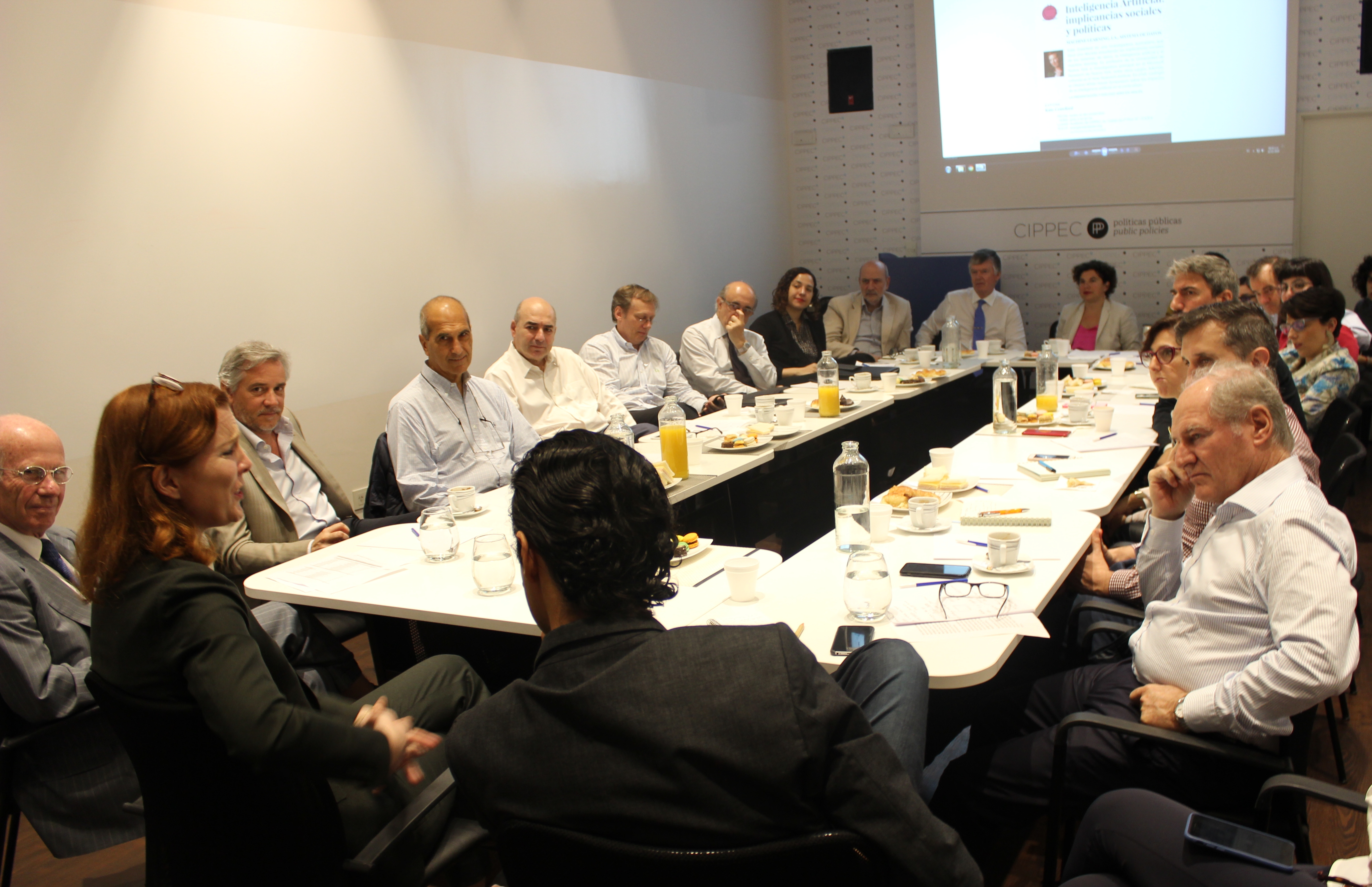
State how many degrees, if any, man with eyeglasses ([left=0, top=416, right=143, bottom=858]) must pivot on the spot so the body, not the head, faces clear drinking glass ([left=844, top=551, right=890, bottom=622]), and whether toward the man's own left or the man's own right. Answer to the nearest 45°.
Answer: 0° — they already face it

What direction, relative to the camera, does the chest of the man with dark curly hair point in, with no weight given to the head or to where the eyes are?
away from the camera

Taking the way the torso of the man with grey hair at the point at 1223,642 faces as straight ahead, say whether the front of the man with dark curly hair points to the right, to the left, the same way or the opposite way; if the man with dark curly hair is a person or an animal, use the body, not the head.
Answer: to the right

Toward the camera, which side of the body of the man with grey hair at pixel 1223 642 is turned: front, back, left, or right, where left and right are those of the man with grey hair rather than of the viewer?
left

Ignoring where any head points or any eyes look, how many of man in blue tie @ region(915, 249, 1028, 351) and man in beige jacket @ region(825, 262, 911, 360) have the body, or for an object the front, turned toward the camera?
2

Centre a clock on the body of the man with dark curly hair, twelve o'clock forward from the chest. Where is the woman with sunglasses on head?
The woman with sunglasses on head is roughly at 10 o'clock from the man with dark curly hair.

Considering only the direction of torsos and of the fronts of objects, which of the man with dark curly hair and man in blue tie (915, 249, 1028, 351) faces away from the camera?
the man with dark curly hair

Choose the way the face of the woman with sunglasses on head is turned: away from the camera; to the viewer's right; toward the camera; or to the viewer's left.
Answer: to the viewer's right

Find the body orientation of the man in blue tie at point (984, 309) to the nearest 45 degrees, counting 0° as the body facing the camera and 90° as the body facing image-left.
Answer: approximately 0°

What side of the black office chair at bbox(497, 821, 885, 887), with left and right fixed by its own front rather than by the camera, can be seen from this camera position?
back

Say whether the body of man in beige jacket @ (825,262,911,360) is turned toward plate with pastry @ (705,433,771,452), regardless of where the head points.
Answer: yes

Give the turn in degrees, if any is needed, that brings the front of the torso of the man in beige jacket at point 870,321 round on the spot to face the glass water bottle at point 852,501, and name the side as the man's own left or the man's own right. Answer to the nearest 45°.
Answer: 0° — they already face it
